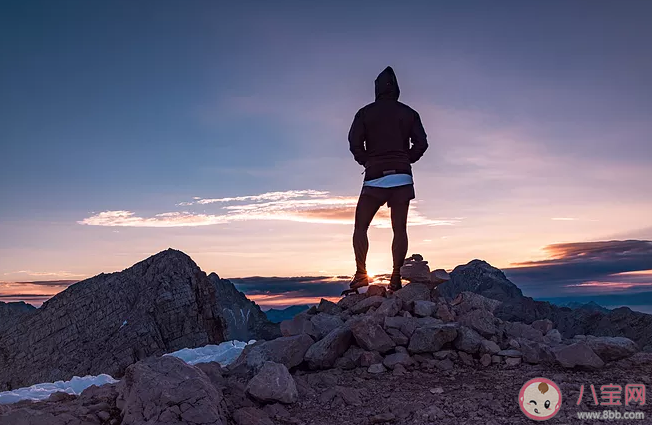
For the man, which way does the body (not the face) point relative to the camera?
away from the camera

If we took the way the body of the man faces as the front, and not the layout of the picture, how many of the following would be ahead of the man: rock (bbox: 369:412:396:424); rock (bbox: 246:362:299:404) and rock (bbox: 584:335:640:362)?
0

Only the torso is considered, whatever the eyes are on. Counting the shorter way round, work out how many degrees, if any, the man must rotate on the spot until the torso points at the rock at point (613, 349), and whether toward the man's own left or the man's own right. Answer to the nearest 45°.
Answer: approximately 135° to the man's own right

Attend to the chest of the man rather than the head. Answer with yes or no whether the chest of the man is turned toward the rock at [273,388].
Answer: no

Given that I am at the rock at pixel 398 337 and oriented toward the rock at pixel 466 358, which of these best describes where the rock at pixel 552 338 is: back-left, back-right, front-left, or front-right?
front-left

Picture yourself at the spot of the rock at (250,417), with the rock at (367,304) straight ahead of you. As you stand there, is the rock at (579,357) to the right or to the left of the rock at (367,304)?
right
